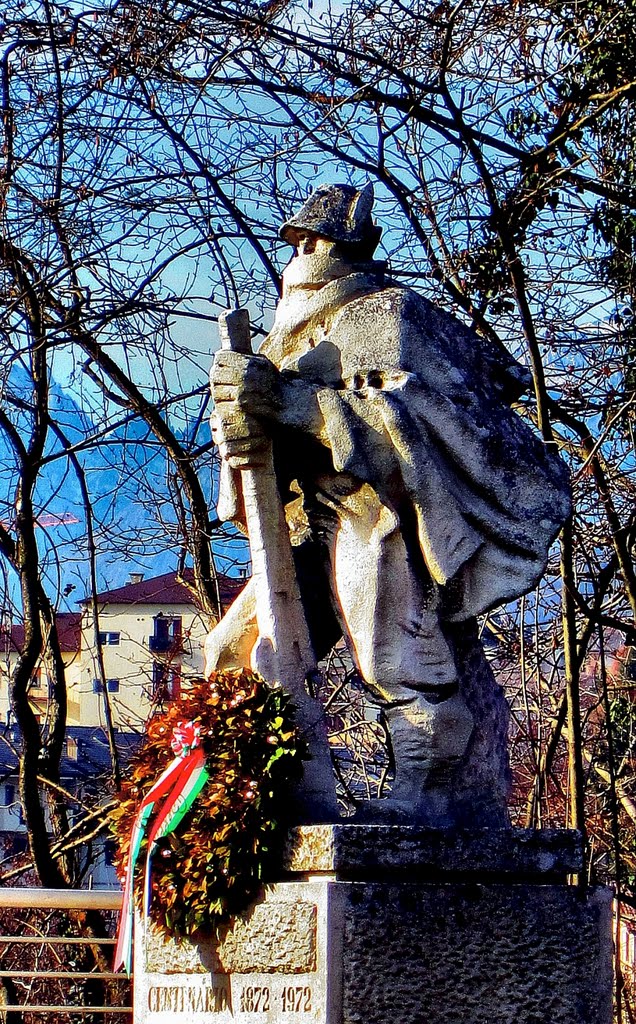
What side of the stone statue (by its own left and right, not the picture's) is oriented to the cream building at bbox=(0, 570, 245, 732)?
right

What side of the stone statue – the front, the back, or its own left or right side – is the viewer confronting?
left
